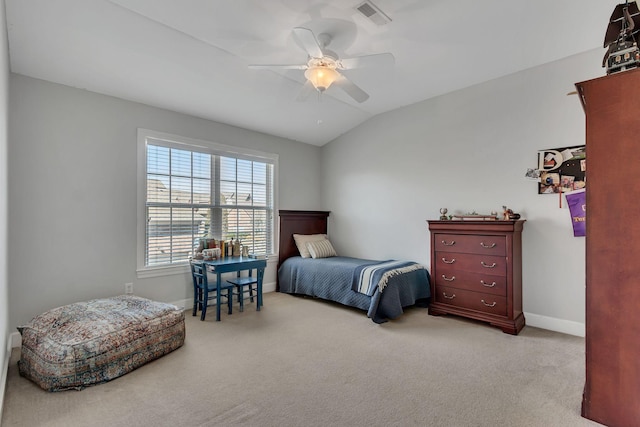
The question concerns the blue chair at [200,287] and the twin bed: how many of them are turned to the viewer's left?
0

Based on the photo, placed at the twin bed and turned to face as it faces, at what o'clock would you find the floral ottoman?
The floral ottoman is roughly at 3 o'clock from the twin bed.

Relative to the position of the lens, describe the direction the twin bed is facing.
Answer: facing the viewer and to the right of the viewer

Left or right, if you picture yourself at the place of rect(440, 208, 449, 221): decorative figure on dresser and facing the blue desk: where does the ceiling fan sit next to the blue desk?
left

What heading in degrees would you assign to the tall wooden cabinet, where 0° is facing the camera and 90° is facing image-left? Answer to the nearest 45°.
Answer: approximately 90°

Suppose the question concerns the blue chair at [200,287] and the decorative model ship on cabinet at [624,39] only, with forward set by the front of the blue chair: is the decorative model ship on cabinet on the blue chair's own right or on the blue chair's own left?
on the blue chair's own right

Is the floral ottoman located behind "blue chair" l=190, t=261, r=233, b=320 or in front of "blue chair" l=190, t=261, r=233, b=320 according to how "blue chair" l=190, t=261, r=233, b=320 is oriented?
behind

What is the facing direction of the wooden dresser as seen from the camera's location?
facing the viewer and to the left of the viewer

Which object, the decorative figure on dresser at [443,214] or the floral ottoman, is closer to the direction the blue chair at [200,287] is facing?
the decorative figure on dresser

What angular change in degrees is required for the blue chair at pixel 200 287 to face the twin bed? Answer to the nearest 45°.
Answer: approximately 45° to its right

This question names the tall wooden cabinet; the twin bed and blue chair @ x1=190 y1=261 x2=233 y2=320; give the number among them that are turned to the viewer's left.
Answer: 1

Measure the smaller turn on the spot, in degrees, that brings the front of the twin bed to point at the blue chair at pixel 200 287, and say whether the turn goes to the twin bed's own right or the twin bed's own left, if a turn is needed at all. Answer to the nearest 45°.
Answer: approximately 135° to the twin bed's own right

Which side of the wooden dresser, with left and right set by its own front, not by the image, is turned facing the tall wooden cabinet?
left
